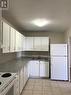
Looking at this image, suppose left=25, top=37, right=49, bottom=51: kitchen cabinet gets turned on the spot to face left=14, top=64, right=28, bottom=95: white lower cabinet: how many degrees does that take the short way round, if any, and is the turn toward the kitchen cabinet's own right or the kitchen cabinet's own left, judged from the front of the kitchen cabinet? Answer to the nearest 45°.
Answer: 0° — it already faces it

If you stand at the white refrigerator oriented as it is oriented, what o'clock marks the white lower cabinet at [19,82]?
The white lower cabinet is roughly at 1 o'clock from the white refrigerator.

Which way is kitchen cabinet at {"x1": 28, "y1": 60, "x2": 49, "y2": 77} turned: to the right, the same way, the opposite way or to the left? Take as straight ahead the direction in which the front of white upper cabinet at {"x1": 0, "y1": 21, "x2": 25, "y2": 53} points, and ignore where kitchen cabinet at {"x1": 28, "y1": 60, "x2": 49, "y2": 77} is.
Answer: to the right

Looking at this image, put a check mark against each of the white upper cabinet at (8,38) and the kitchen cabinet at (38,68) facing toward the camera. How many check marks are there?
1

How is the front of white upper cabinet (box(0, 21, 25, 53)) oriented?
to the viewer's right

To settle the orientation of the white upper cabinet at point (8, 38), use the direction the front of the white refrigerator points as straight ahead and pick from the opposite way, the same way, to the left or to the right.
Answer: to the left

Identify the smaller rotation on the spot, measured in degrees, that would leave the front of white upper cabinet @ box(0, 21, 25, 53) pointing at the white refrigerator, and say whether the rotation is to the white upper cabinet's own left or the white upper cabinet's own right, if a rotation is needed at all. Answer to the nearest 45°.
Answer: approximately 45° to the white upper cabinet's own left

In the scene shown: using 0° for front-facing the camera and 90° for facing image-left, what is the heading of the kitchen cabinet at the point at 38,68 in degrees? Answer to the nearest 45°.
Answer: approximately 0°

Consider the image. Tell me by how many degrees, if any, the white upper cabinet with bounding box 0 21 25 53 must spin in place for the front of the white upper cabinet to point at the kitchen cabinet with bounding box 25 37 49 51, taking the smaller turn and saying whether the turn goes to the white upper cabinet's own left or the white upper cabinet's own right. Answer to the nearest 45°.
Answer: approximately 45° to the white upper cabinet's own left
